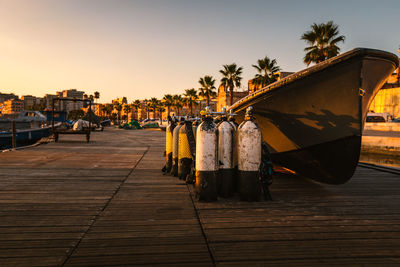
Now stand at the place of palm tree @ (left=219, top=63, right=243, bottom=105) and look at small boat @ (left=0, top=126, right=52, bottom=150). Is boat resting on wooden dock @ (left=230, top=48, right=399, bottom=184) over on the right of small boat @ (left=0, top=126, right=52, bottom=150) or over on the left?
left

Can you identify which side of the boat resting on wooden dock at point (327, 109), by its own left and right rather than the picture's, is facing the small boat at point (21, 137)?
back

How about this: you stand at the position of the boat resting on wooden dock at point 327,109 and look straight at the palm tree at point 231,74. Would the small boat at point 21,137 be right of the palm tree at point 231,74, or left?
left

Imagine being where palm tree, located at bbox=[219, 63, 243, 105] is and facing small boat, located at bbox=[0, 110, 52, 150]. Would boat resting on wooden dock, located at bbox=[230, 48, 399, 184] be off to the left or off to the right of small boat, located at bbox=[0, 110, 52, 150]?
left

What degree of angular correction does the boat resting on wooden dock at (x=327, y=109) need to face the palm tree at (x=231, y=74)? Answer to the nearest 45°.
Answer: approximately 135° to its left

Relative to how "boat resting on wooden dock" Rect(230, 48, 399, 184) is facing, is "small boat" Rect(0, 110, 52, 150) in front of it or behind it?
behind
